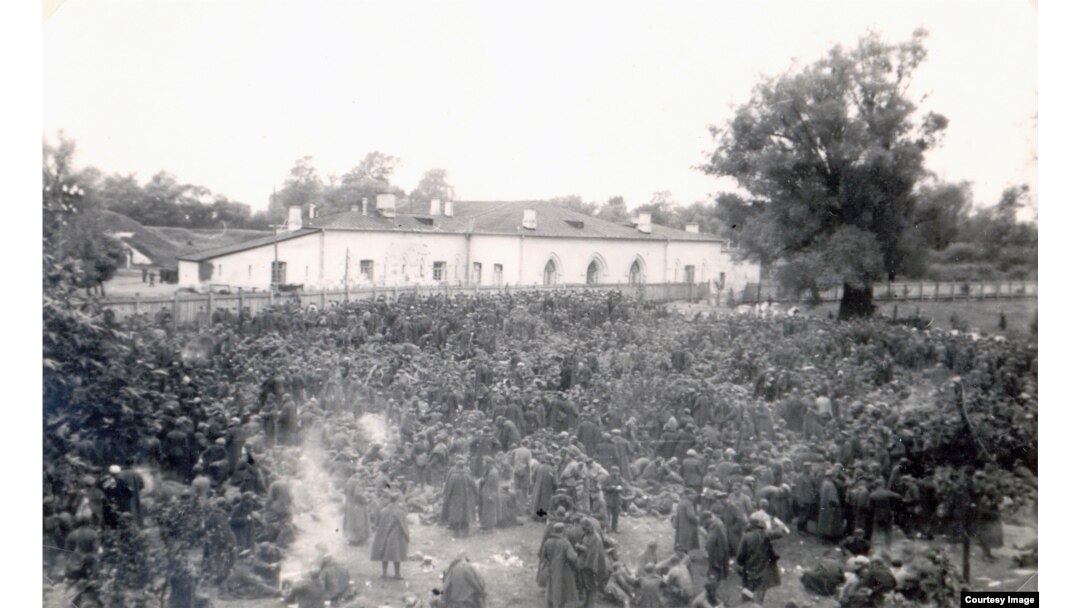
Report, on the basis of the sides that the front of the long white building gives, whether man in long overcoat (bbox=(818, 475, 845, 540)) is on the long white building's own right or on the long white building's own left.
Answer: on the long white building's own left

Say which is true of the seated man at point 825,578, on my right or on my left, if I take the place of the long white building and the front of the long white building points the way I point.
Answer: on my left

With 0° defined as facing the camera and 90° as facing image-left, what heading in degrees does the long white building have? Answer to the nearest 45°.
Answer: approximately 0°
